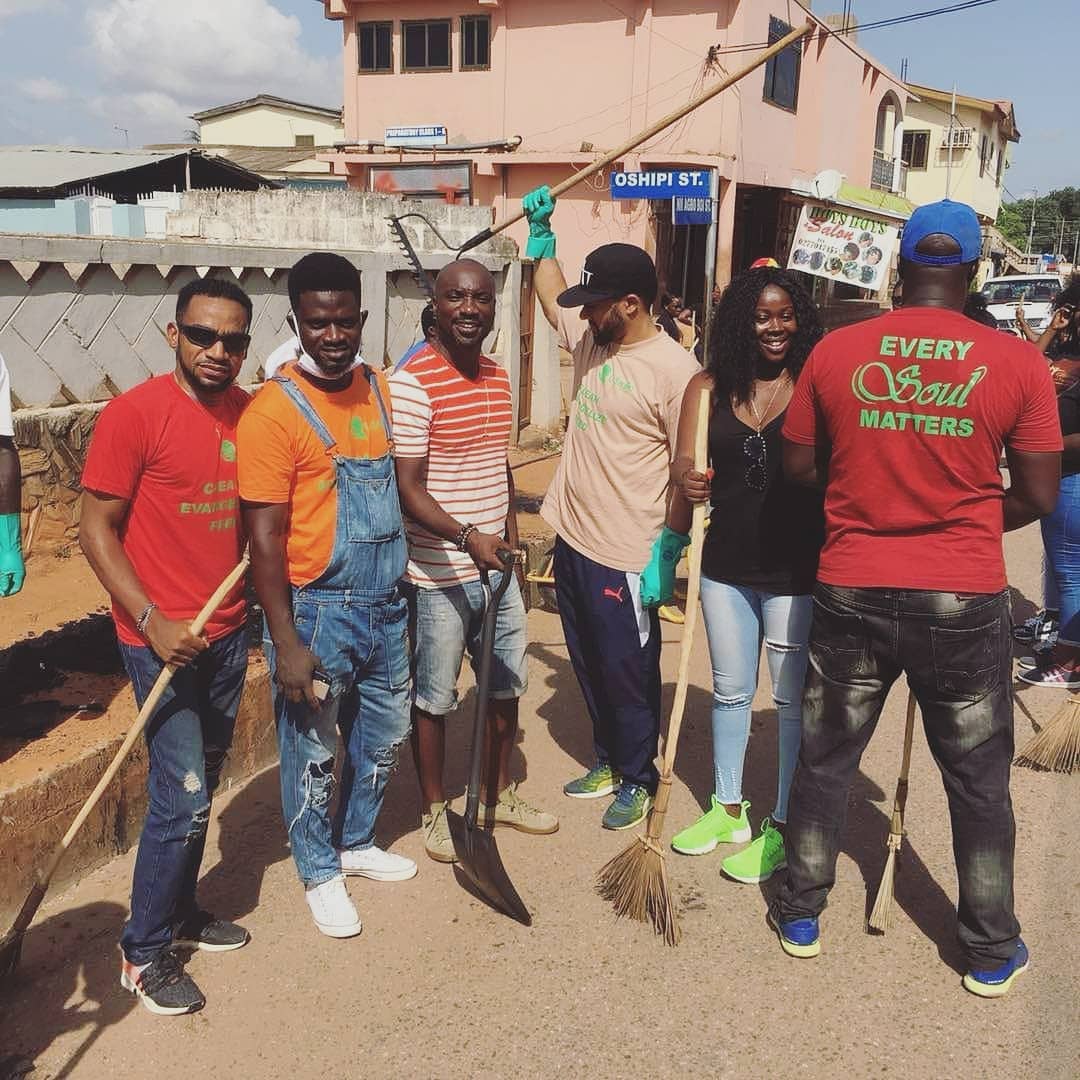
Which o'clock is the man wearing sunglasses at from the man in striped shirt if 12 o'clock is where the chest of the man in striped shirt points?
The man wearing sunglasses is roughly at 3 o'clock from the man in striped shirt.

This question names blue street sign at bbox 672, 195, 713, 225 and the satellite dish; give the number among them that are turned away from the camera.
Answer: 0

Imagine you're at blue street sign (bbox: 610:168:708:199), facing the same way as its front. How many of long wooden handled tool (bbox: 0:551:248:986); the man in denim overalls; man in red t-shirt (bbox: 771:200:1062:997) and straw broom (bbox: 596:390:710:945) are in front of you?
4

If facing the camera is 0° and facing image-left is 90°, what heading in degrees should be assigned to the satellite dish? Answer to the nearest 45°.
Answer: approximately 45°

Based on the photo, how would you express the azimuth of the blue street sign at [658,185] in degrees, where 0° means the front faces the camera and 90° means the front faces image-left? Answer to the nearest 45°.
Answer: approximately 0°

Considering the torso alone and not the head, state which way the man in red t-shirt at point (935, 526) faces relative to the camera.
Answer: away from the camera

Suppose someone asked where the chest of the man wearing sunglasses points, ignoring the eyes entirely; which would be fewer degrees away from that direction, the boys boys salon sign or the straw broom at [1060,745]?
the straw broom

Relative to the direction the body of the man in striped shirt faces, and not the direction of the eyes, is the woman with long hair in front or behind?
in front

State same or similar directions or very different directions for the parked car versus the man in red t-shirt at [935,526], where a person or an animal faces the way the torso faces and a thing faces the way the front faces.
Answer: very different directions

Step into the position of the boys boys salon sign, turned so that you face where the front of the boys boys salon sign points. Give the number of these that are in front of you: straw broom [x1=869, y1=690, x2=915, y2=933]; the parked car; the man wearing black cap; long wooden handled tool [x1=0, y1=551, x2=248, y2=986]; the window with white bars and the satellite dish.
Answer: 3
